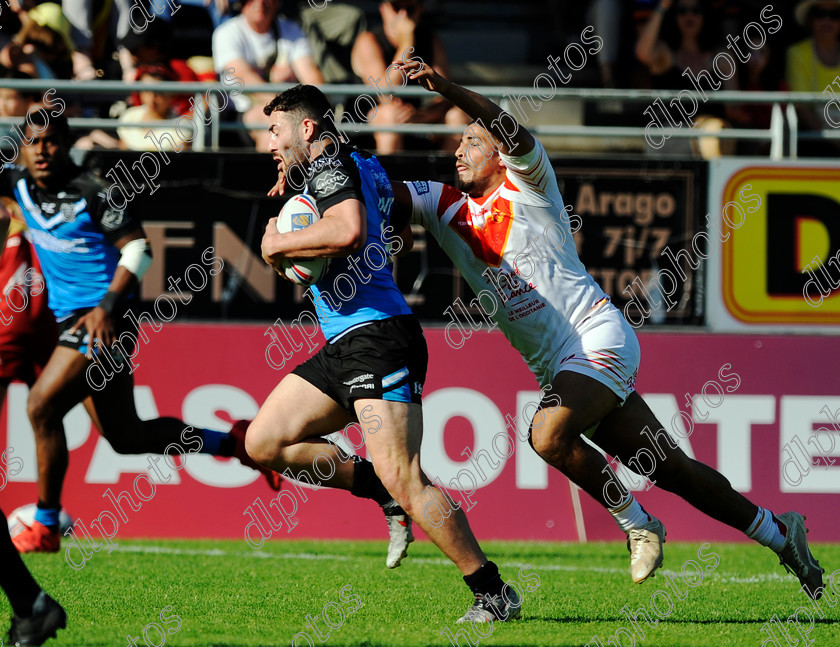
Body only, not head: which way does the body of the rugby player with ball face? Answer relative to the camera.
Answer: to the viewer's left

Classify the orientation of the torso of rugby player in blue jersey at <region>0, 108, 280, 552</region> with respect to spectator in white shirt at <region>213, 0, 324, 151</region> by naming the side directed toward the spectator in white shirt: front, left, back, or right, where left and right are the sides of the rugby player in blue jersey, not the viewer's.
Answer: back

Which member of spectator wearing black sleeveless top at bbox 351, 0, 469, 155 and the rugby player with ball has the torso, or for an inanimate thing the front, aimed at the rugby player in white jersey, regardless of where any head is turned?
the spectator wearing black sleeveless top

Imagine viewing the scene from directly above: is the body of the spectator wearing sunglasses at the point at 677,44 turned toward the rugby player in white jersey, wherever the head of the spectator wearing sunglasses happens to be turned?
yes

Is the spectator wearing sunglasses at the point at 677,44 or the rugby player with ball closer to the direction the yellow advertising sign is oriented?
the rugby player with ball

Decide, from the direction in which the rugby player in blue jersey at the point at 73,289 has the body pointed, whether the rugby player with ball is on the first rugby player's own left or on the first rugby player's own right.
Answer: on the first rugby player's own left

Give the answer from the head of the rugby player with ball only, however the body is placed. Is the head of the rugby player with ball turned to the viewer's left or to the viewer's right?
to the viewer's left

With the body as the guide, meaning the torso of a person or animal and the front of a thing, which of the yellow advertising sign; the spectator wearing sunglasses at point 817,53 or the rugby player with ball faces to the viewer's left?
the rugby player with ball

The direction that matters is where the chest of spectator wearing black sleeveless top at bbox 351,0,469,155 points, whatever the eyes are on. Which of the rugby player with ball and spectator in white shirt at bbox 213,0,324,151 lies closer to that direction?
the rugby player with ball

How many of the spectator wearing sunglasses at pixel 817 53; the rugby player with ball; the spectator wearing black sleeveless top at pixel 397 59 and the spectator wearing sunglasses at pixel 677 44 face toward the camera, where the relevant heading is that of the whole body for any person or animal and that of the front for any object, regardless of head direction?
3
